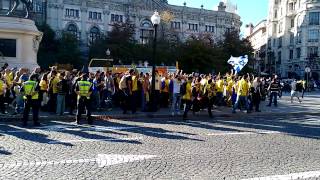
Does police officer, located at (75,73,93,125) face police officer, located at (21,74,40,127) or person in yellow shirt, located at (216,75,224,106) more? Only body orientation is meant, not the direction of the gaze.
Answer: the person in yellow shirt

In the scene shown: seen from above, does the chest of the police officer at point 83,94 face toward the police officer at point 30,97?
no

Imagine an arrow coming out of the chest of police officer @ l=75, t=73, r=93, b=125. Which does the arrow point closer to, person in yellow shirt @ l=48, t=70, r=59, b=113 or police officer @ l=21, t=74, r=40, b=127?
the person in yellow shirt

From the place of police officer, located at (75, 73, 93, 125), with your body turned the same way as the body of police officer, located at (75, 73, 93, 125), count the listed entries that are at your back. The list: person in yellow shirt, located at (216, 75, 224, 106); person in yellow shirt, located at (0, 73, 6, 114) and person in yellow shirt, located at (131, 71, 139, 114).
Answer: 0

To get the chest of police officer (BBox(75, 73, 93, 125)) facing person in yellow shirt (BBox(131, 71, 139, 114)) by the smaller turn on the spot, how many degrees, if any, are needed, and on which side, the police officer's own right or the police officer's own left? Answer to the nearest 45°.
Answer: approximately 45° to the police officer's own right

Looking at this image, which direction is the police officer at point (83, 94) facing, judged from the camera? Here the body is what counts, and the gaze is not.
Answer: away from the camera

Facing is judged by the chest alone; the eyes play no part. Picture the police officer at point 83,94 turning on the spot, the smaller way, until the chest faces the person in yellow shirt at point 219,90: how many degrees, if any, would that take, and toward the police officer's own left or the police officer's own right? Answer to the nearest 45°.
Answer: approximately 45° to the police officer's own right

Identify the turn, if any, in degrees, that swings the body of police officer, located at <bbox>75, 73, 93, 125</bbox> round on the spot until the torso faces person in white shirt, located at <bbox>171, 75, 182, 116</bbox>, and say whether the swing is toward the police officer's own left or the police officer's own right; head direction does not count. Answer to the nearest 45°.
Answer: approximately 45° to the police officer's own right

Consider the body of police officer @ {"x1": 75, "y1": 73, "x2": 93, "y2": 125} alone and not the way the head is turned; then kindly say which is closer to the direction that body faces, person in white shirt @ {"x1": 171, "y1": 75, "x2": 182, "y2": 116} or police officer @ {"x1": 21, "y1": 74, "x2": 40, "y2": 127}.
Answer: the person in white shirt

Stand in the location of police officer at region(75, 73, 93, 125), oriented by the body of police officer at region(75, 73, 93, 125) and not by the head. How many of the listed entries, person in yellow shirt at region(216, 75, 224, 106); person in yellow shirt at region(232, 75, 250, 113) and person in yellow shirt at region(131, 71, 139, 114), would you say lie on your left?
0

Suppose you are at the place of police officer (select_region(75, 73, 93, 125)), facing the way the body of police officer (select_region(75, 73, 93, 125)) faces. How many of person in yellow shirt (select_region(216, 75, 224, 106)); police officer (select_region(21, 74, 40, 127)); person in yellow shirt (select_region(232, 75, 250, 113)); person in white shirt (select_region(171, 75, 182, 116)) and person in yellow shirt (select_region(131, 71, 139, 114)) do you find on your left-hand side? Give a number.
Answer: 1

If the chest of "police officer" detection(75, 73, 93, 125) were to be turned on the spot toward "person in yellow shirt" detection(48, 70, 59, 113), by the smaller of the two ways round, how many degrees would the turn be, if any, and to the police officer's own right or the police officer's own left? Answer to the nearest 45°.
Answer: approximately 45° to the police officer's own left
